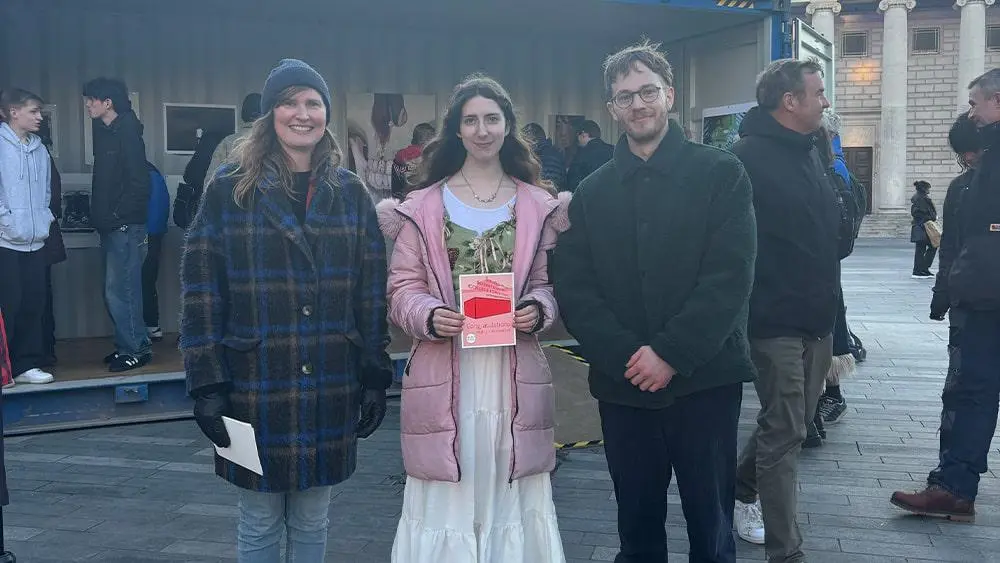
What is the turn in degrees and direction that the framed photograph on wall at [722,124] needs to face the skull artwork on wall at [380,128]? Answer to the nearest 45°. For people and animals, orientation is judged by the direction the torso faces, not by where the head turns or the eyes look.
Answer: approximately 45° to its right

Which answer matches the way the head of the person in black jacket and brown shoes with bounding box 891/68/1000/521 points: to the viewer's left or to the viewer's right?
to the viewer's left

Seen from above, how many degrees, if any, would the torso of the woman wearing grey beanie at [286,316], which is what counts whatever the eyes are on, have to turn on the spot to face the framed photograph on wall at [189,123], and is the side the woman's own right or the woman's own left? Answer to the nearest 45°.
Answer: approximately 180°

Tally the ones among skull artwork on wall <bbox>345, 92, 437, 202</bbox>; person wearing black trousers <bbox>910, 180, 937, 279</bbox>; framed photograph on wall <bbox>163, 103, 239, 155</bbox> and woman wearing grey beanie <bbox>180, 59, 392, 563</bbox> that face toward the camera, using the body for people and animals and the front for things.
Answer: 3

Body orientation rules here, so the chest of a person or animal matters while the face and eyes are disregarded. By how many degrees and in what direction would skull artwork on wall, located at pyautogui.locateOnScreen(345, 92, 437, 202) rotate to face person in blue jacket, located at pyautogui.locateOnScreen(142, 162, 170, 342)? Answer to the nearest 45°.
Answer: approximately 45° to its right

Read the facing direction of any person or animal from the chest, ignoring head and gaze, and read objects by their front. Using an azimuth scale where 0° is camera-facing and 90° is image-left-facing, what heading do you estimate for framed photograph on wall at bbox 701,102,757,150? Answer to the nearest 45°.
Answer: approximately 45°

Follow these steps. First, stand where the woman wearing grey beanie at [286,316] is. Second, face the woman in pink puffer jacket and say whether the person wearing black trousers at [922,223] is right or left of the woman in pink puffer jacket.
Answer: left
